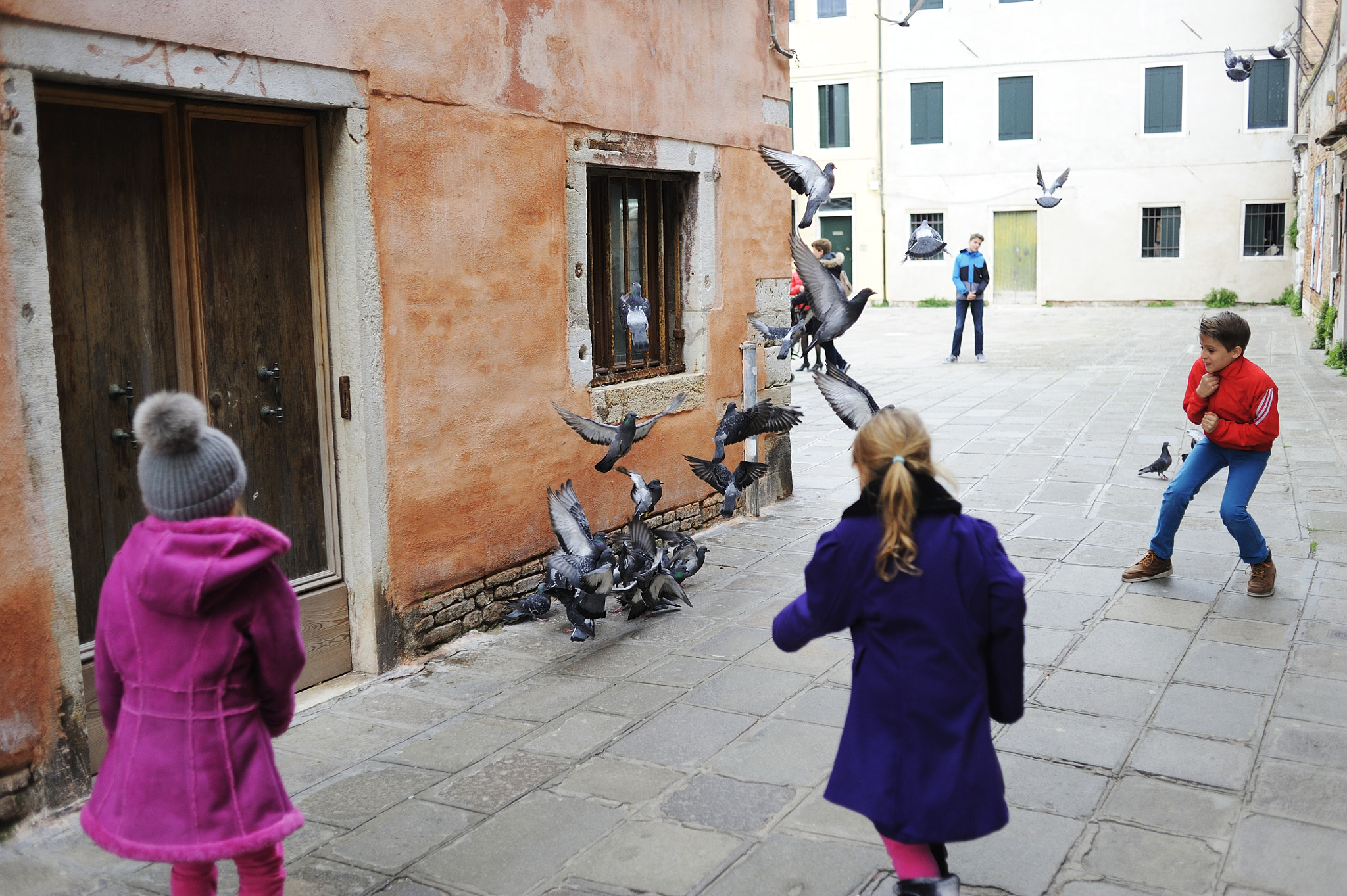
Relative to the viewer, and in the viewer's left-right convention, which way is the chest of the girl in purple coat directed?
facing away from the viewer

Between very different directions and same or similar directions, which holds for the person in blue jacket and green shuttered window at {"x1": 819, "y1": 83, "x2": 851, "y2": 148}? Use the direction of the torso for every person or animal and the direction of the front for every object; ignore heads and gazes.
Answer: same or similar directions

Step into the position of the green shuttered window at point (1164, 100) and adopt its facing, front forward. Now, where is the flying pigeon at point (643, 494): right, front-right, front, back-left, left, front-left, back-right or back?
front

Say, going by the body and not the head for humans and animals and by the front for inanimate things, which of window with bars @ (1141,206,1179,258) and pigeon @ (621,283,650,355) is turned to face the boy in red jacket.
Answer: the window with bars

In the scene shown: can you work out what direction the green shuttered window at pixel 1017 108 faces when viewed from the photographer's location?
facing the viewer

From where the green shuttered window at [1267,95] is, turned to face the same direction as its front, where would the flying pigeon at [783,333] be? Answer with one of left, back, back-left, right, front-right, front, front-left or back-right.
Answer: front

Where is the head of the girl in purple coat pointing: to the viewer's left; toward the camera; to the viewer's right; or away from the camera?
away from the camera

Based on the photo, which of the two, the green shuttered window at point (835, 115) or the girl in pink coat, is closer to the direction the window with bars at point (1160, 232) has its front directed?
the girl in pink coat

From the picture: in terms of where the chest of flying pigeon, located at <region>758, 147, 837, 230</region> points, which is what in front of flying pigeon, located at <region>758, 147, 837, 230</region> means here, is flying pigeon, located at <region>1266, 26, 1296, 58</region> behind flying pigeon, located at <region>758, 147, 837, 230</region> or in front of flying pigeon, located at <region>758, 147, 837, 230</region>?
in front

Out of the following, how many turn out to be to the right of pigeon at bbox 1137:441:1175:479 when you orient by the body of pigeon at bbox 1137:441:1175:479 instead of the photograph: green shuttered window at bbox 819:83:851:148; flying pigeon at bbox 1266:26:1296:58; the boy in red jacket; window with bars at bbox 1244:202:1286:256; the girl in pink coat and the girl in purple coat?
3

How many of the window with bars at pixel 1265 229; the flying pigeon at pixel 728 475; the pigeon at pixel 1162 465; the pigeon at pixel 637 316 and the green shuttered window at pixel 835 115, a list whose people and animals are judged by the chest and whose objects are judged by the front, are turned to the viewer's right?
1

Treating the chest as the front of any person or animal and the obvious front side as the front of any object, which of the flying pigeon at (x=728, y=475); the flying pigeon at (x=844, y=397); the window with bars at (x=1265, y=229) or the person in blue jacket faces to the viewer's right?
the flying pigeon at (x=844, y=397)

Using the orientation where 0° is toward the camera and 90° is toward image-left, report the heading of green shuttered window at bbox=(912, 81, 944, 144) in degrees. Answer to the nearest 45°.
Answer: approximately 0°

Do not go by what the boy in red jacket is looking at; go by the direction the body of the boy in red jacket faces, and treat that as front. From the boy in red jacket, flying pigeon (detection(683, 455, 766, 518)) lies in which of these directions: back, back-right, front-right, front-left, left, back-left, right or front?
front-right

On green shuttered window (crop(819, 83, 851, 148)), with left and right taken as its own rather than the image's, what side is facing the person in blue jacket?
front

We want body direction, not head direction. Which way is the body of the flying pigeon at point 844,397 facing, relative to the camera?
to the viewer's right

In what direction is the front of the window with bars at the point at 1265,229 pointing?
toward the camera

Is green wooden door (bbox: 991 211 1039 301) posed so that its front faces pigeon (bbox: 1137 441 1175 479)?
yes

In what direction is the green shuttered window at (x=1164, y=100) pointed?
toward the camera

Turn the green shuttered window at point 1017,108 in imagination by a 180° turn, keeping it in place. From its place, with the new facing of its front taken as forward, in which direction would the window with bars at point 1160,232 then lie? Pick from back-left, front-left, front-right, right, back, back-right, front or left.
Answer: right

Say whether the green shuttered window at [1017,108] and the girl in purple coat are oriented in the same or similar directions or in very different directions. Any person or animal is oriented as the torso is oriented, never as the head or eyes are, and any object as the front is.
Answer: very different directions
